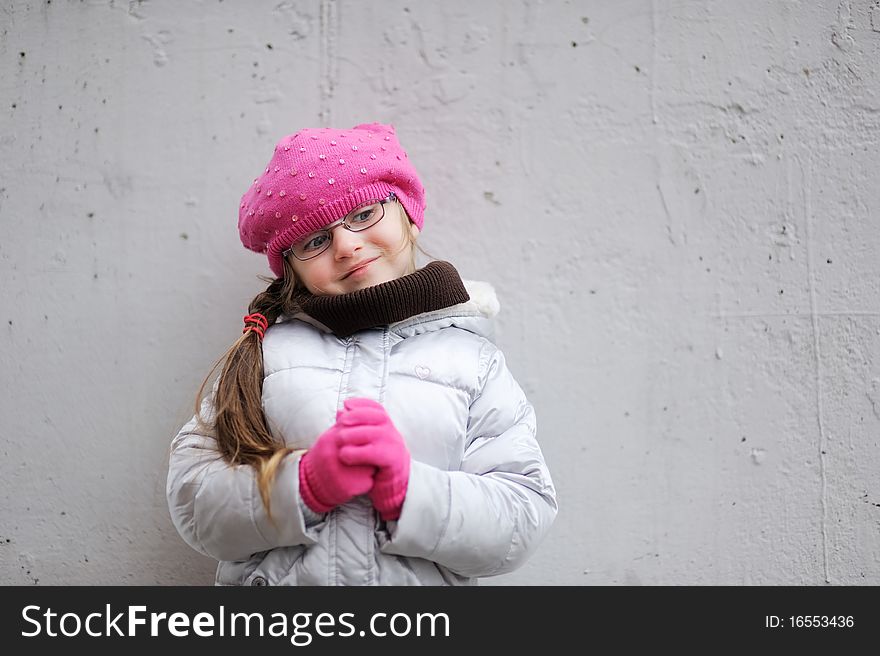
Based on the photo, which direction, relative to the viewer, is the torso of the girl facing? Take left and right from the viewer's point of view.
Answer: facing the viewer
